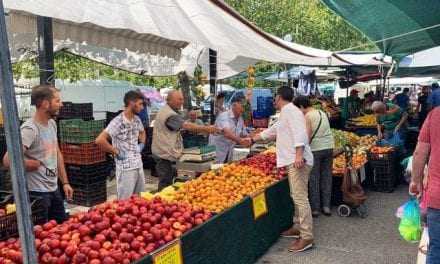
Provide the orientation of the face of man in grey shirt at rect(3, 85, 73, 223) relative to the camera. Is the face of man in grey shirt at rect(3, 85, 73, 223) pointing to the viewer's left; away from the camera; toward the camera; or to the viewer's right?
to the viewer's right

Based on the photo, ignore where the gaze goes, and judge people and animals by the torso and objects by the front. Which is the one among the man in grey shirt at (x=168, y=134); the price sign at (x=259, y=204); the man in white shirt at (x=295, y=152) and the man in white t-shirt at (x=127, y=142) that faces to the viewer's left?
the man in white shirt at (x=295, y=152)

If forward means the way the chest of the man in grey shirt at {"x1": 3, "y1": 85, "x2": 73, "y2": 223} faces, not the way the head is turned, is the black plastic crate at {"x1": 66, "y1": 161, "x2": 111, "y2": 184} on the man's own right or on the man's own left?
on the man's own left

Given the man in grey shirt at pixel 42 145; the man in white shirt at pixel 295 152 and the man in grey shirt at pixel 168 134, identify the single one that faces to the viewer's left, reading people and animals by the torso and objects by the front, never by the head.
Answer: the man in white shirt

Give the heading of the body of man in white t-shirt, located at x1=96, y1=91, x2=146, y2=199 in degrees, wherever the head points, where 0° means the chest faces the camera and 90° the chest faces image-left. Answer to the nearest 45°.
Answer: approximately 315°

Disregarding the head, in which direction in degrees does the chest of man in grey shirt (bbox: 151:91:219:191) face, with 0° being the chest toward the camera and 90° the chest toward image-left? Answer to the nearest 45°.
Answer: approximately 270°

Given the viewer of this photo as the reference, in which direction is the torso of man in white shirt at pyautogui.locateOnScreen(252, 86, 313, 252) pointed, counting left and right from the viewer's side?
facing to the left of the viewer

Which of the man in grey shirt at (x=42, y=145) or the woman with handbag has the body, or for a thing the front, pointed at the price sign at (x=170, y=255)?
the man in grey shirt

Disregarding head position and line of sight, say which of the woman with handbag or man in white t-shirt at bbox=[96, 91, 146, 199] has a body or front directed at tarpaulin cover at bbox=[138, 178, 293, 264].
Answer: the man in white t-shirt

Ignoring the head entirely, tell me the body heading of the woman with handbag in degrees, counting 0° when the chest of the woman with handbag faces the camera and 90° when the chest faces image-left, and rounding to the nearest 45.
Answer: approximately 135°

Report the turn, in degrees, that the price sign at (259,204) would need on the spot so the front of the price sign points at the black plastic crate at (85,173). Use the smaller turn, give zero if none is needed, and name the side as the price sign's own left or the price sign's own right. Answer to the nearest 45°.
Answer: approximately 180°

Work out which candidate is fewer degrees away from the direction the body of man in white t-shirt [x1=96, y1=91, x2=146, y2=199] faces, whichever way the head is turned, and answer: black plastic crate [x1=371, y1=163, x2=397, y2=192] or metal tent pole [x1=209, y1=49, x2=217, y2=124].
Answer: the black plastic crate

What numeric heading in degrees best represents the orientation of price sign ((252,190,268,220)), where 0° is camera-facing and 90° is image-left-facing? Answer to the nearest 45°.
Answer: approximately 315°

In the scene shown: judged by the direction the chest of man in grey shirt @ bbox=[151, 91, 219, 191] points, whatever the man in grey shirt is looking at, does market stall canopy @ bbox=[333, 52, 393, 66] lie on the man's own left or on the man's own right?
on the man's own left

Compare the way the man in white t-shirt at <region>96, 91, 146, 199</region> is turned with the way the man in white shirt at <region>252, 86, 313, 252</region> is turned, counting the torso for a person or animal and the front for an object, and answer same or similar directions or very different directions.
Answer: very different directions
